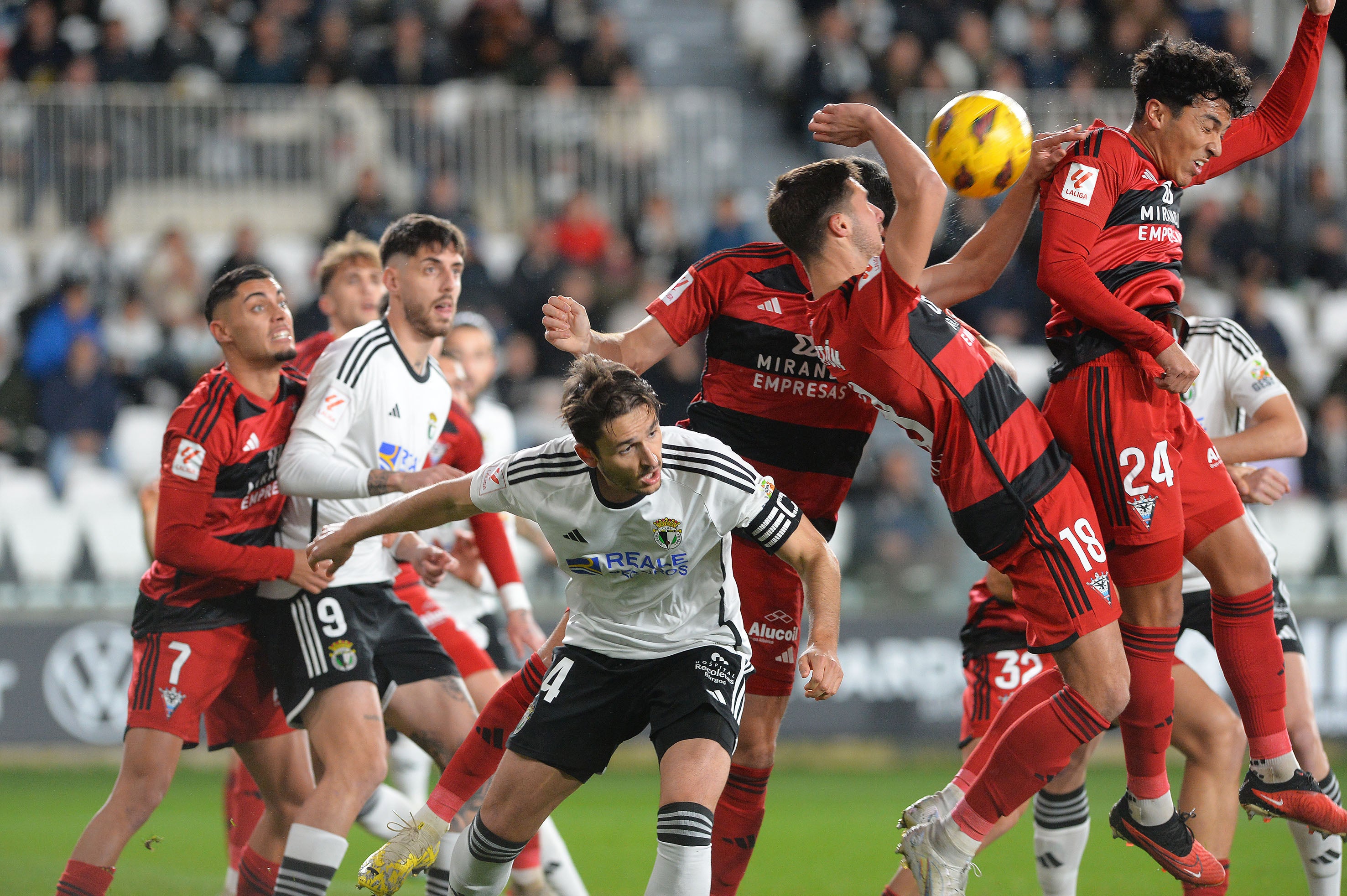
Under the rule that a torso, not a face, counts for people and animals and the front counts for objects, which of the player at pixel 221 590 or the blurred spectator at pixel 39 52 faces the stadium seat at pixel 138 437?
the blurred spectator

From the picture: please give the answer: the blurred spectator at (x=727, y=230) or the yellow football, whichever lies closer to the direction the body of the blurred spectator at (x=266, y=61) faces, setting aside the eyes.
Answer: the yellow football

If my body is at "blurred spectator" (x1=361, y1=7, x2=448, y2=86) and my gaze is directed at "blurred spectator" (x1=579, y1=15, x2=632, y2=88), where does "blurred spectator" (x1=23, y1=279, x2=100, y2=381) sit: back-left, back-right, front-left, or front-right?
back-right

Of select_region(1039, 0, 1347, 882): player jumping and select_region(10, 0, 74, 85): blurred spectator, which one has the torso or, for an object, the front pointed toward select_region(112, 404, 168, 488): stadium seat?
the blurred spectator

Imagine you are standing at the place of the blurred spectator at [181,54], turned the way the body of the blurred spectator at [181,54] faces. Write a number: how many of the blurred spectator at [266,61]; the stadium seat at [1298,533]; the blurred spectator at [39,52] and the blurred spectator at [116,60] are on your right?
2

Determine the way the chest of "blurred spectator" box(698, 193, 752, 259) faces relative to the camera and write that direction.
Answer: toward the camera

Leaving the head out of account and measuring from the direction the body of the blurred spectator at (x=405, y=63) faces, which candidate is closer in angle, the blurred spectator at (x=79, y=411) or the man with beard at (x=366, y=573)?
the man with beard

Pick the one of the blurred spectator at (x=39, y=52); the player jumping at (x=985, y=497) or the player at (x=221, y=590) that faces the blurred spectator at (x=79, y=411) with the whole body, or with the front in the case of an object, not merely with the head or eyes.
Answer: the blurred spectator at (x=39, y=52)

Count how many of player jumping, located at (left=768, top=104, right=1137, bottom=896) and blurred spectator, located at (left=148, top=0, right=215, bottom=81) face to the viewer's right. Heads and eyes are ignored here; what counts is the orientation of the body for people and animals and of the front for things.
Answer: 1

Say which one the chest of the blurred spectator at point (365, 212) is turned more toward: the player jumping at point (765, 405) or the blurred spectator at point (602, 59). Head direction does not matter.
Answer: the player jumping

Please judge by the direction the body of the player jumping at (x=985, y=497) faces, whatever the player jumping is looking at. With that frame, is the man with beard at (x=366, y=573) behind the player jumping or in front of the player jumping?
behind

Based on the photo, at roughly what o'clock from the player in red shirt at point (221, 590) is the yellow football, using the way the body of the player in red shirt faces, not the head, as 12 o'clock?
The yellow football is roughly at 11 o'clock from the player in red shirt.
